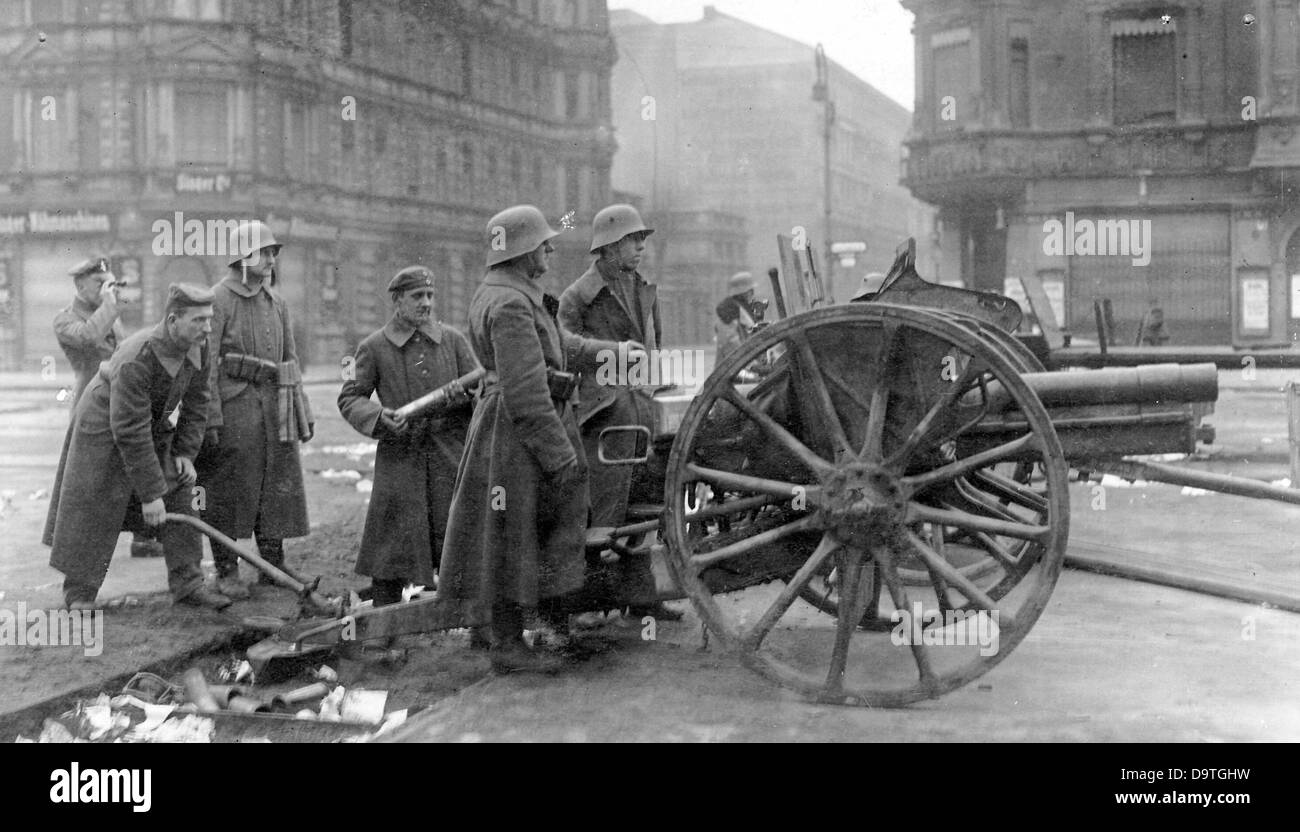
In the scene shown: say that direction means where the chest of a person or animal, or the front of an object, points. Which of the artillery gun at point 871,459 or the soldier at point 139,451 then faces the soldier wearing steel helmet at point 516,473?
the soldier

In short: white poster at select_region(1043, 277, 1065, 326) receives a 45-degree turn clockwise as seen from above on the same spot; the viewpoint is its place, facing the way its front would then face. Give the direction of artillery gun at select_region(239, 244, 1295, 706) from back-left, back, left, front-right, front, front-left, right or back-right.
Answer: front-left

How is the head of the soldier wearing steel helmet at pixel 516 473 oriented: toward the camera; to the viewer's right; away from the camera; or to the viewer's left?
to the viewer's right

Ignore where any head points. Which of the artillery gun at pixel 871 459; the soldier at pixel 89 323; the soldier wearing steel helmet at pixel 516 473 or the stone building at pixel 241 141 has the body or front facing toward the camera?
the stone building

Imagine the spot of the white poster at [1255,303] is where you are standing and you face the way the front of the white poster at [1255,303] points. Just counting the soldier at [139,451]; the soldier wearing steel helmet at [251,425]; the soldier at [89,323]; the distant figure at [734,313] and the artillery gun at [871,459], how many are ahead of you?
5

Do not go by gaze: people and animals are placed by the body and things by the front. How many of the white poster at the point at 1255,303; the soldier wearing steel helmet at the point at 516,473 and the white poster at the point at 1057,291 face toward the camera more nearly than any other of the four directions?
2

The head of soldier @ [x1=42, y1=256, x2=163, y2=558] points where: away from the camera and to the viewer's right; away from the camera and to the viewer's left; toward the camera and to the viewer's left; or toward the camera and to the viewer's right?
toward the camera and to the viewer's right

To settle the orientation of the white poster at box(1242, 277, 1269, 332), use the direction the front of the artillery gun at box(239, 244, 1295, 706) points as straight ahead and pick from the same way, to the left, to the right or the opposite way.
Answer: to the right

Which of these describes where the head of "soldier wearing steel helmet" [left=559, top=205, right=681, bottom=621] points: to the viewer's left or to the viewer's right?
to the viewer's right

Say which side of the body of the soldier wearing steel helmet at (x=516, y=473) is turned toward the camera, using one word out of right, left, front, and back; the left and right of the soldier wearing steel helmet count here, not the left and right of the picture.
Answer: right

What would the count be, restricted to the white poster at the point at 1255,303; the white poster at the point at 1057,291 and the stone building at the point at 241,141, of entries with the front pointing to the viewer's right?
0

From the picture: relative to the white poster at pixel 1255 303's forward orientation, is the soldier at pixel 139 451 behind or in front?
in front

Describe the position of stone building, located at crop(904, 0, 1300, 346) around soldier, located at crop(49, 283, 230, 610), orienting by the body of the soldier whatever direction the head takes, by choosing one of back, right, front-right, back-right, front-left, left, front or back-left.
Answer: left

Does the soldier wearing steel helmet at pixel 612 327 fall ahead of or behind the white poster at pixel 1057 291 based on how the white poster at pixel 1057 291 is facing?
ahead

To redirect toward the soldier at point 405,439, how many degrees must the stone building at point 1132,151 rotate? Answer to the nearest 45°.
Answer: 0° — it already faces them

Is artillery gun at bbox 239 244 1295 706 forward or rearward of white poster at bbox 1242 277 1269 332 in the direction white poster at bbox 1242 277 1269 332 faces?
forward

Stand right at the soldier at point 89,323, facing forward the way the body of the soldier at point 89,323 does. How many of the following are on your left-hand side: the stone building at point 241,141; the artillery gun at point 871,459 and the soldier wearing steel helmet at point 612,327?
1

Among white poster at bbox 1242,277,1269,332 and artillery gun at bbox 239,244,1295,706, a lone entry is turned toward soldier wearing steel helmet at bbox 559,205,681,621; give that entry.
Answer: the white poster

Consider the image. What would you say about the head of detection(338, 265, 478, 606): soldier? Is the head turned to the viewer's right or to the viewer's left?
to the viewer's right

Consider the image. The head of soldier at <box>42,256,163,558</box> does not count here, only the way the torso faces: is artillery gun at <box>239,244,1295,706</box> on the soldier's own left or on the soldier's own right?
on the soldier's own right

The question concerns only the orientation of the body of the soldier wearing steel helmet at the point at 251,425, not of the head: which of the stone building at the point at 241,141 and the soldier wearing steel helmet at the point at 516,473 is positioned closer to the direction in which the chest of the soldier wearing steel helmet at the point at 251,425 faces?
the soldier wearing steel helmet
